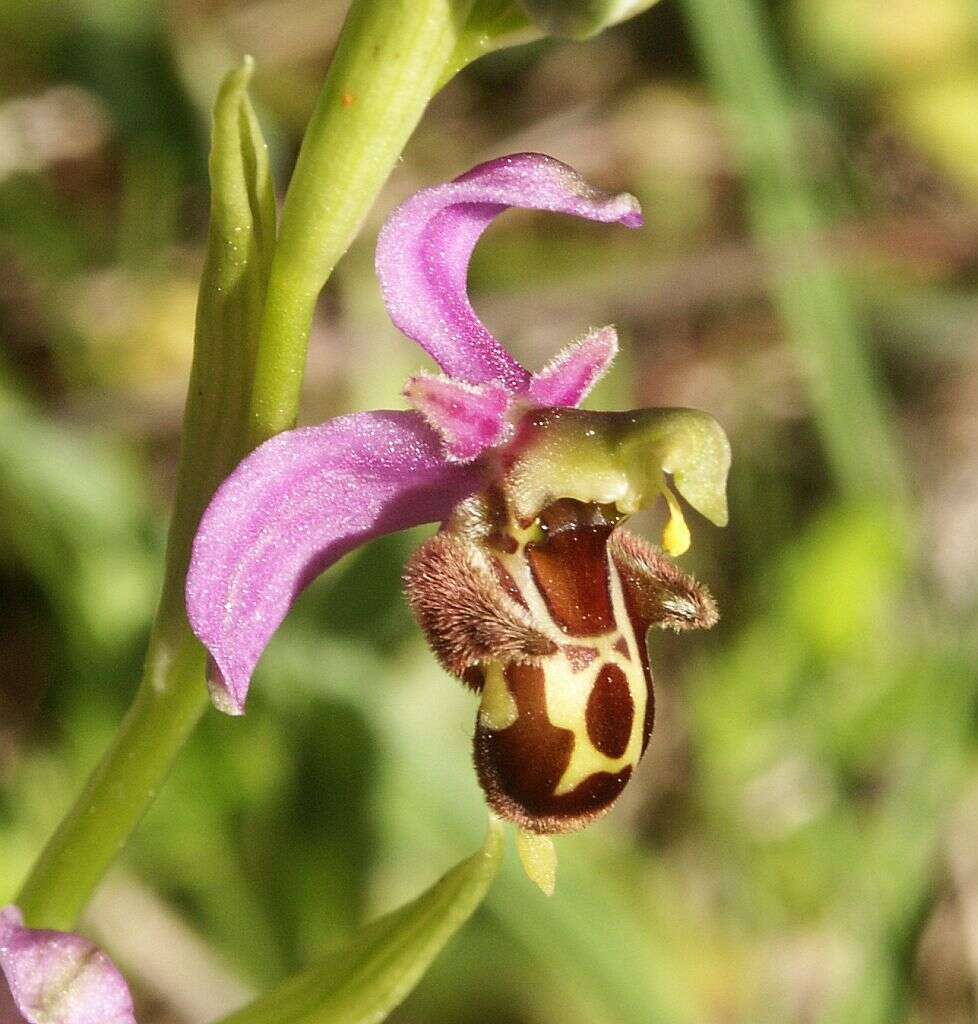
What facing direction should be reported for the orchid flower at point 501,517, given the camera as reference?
facing the viewer and to the right of the viewer

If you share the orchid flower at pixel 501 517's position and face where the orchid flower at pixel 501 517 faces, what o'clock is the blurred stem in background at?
The blurred stem in background is roughly at 8 o'clock from the orchid flower.
